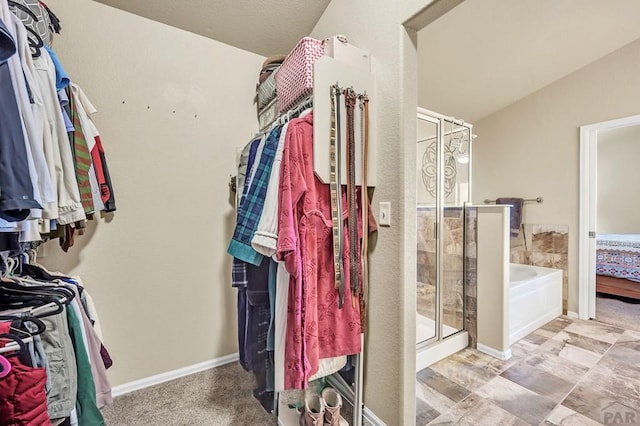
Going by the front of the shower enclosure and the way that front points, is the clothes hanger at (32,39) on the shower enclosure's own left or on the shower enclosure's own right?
on the shower enclosure's own right

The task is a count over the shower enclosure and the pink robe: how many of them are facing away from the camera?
0

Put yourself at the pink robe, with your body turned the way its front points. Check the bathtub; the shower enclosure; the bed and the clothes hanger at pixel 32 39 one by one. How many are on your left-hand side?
3

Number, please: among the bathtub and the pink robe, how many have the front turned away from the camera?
0

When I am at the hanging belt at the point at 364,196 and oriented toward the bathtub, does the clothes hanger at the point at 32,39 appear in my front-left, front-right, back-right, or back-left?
back-left

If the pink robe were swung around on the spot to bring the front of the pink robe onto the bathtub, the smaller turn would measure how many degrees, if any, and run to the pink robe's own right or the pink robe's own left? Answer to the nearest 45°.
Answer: approximately 90° to the pink robe's own left

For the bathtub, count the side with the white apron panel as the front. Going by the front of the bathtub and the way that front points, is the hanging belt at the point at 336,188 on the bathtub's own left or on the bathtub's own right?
on the bathtub's own right

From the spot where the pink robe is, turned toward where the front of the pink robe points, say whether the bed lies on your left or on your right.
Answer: on your left

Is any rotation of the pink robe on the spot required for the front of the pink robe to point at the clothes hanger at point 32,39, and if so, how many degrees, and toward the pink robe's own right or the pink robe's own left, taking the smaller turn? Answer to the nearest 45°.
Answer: approximately 135° to the pink robe's own right
